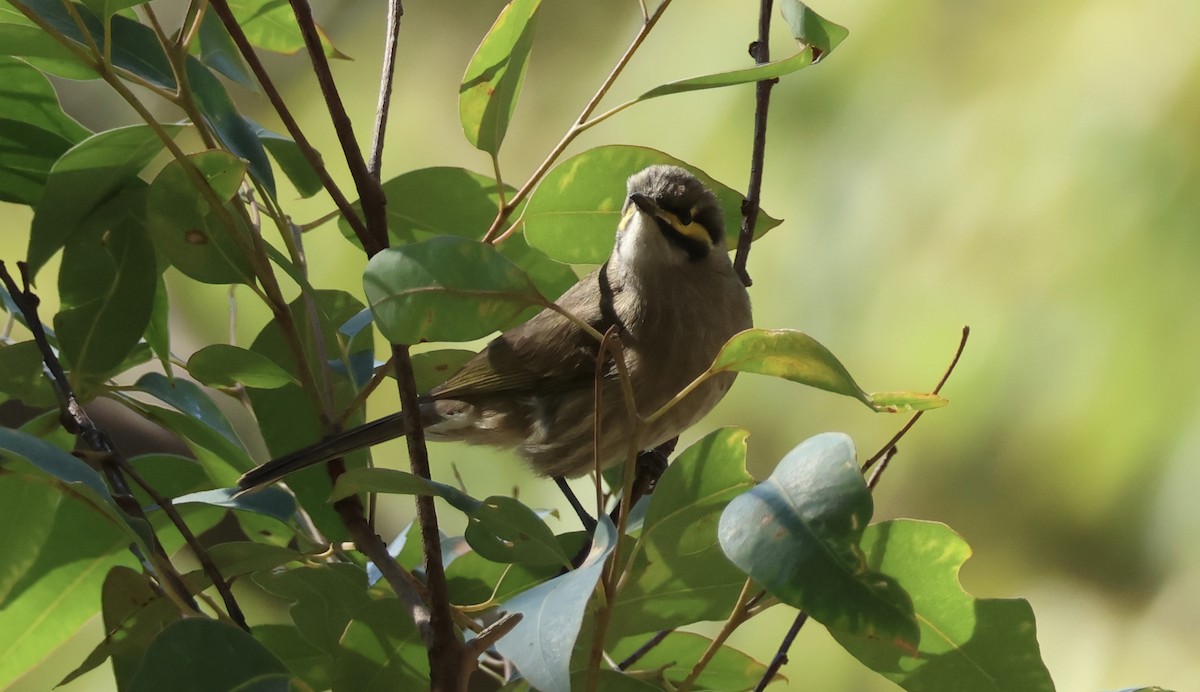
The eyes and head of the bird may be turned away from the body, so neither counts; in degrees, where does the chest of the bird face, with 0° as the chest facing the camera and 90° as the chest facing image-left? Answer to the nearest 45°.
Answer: approximately 315°

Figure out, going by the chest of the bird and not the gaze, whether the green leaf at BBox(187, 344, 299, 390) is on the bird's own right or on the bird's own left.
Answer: on the bird's own right
